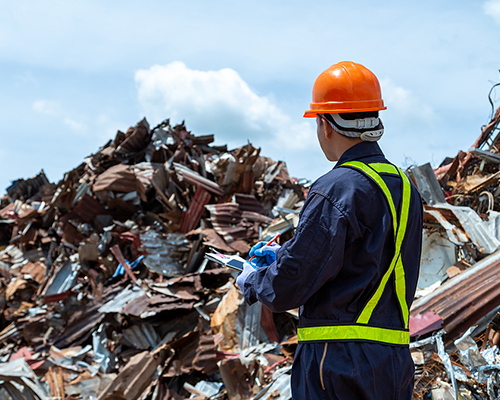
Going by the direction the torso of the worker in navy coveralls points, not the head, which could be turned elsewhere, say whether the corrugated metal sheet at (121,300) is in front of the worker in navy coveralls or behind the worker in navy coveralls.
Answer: in front

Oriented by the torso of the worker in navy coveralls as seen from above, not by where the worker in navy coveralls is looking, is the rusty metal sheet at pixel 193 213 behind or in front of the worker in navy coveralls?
in front

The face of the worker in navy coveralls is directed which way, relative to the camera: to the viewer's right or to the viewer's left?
to the viewer's left

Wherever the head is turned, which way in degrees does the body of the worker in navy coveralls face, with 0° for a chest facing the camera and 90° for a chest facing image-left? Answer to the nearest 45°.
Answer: approximately 135°

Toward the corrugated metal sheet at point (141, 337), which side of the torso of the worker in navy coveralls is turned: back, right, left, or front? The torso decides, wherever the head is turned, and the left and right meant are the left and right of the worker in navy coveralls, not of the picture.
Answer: front
